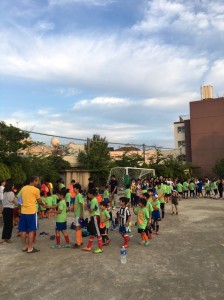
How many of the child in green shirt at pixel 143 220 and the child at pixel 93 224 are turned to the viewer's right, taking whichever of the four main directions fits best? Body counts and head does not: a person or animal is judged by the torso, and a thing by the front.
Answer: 0

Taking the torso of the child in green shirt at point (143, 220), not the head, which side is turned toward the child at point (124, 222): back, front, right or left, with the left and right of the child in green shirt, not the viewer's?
front

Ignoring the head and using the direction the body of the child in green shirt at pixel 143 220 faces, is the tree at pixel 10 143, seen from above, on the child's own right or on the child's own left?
on the child's own right

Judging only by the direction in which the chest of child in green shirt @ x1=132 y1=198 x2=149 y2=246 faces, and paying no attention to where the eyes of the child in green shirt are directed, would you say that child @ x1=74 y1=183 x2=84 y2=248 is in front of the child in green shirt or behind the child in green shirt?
in front

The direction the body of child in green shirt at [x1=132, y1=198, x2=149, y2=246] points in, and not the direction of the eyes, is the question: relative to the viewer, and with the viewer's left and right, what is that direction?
facing the viewer and to the left of the viewer

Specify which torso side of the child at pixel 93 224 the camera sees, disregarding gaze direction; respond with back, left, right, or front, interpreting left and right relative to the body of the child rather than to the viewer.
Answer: left

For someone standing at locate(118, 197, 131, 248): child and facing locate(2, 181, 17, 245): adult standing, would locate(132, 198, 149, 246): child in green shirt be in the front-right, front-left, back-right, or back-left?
back-right

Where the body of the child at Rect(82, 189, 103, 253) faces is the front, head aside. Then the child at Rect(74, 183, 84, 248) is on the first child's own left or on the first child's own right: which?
on the first child's own right

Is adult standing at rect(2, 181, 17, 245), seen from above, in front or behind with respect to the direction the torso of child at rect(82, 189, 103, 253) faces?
in front
